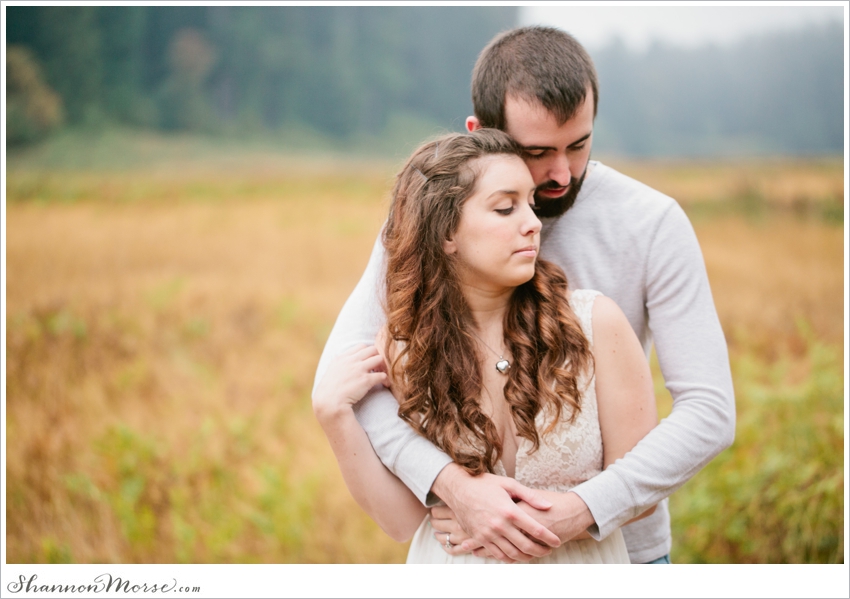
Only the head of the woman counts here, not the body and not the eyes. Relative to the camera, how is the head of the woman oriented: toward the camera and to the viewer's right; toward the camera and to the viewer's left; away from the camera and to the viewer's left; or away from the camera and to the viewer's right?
toward the camera and to the viewer's right

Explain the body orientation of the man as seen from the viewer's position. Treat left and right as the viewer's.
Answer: facing the viewer

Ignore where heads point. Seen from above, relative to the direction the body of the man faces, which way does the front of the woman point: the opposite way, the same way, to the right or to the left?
the same way
